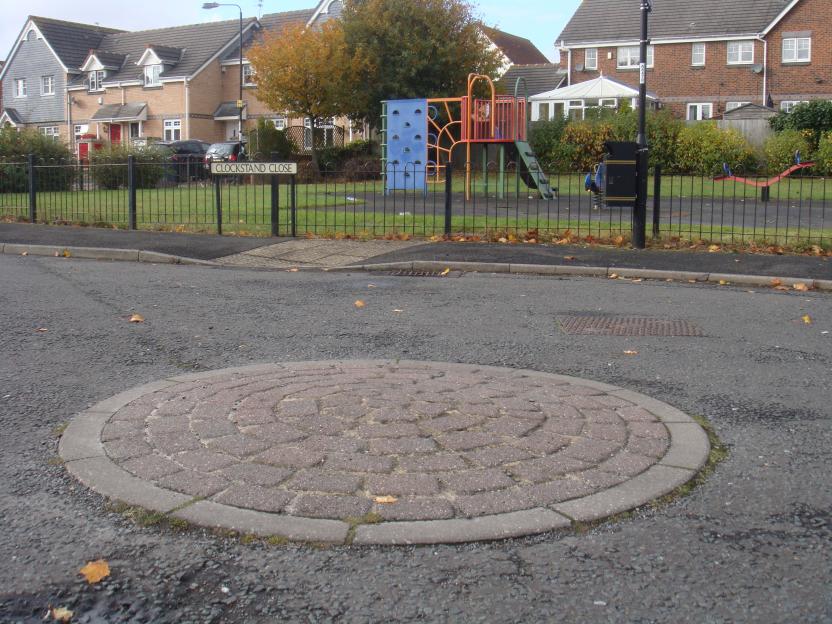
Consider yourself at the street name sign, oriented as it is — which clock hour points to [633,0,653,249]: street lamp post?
The street lamp post is roughly at 10 o'clock from the street name sign.

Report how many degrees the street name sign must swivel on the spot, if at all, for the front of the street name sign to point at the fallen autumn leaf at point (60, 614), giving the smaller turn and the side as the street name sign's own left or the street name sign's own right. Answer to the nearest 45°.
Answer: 0° — it already faces it

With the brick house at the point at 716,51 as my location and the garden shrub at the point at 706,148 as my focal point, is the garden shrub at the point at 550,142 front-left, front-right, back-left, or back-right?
front-right

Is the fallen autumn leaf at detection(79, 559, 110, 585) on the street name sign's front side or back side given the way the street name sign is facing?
on the front side

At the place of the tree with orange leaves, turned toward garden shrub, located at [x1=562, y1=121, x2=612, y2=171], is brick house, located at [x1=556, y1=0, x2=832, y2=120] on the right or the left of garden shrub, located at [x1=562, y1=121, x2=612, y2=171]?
left

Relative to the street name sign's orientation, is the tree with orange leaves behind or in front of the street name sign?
behind

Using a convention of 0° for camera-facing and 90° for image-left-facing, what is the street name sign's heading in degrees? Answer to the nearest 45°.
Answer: approximately 0°

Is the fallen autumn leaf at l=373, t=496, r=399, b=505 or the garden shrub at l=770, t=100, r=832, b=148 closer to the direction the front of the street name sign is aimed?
the fallen autumn leaf

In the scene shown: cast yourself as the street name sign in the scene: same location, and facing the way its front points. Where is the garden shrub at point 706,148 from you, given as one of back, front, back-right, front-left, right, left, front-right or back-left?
back-left

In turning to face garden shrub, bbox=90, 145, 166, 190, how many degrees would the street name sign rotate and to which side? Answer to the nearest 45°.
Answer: approximately 135° to its right

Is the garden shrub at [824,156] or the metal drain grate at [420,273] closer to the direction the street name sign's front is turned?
the metal drain grate

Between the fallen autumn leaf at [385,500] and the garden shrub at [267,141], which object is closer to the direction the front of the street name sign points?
the fallen autumn leaf

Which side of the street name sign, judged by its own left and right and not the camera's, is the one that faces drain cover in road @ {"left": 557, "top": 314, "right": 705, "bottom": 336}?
front

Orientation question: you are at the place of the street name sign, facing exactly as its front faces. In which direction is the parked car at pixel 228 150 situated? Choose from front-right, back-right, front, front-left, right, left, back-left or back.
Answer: back

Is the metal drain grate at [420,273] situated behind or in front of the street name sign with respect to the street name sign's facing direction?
in front
